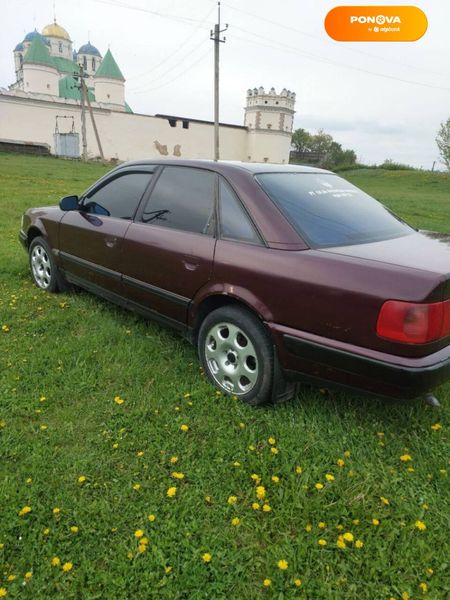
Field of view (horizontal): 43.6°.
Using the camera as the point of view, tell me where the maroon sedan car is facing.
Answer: facing away from the viewer and to the left of the viewer

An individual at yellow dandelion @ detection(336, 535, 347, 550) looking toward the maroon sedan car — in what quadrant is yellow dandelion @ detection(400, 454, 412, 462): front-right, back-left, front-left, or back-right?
front-right

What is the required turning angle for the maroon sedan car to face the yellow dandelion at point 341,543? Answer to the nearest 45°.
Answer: approximately 135° to its left

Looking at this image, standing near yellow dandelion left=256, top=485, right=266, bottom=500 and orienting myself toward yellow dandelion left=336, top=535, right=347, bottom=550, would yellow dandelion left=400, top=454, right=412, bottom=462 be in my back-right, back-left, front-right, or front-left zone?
front-left

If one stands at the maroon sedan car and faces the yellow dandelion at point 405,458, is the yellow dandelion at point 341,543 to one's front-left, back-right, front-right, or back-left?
front-right

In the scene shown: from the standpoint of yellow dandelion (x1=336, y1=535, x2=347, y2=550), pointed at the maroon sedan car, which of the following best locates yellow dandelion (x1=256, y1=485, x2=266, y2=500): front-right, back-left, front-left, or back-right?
front-left

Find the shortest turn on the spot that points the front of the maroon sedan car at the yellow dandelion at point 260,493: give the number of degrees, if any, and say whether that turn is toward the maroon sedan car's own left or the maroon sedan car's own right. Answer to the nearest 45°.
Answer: approximately 135° to the maroon sedan car's own left

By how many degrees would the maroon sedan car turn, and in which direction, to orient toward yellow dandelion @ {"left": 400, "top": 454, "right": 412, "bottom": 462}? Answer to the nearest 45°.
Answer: approximately 180°
